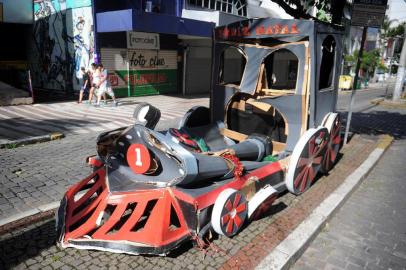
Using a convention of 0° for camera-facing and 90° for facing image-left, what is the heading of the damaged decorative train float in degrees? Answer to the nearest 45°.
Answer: approximately 45°

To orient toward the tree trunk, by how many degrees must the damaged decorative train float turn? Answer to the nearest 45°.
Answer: approximately 180°

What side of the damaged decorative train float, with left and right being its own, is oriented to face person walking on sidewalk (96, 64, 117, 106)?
right

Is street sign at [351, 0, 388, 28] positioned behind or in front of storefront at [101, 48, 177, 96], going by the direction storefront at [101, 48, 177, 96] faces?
in front

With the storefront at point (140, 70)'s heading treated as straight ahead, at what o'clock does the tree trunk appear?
The tree trunk is roughly at 9 o'clock from the storefront.

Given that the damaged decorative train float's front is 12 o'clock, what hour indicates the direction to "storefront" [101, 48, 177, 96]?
The storefront is roughly at 4 o'clock from the damaged decorative train float.

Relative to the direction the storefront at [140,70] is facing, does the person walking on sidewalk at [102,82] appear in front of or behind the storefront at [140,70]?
in front

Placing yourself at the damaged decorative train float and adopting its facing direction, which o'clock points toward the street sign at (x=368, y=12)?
The street sign is roughly at 6 o'clock from the damaged decorative train float.

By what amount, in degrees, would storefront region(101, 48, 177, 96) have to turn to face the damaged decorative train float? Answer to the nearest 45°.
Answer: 0° — it already faces it

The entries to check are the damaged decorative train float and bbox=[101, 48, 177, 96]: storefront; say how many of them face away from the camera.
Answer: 0

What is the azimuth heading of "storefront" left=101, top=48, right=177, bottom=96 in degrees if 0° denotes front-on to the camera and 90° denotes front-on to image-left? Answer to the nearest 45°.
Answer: approximately 0°

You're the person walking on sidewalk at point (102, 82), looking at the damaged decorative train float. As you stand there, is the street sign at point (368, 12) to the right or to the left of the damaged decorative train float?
left
